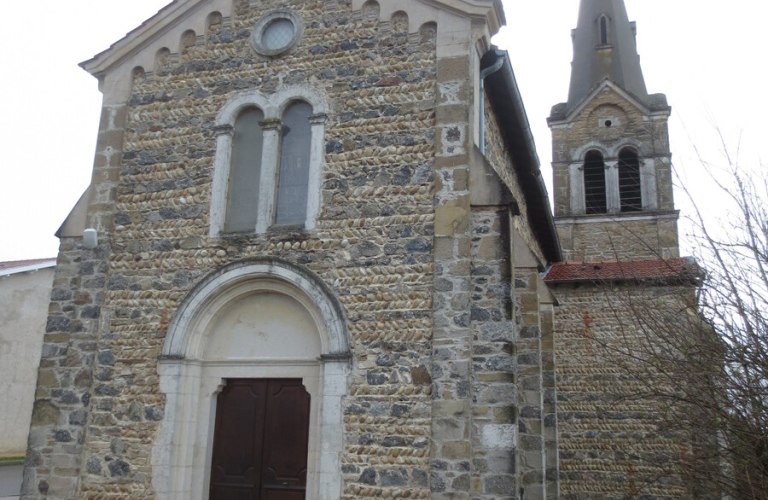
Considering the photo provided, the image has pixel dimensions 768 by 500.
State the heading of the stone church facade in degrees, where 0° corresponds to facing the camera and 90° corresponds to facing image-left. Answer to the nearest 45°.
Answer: approximately 0°
